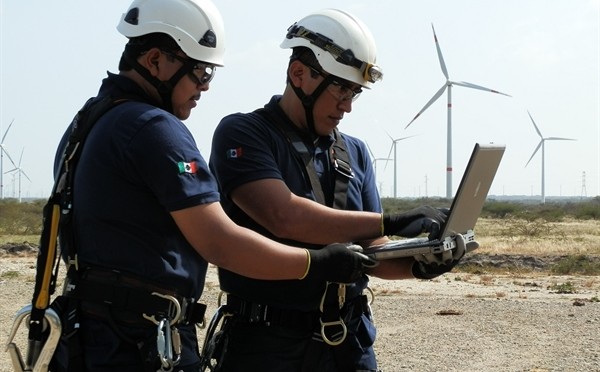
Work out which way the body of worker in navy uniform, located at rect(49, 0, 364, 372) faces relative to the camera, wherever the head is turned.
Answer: to the viewer's right

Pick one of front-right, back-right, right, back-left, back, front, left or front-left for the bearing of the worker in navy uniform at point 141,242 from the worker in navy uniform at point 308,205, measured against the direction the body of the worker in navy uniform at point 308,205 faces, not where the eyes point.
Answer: right

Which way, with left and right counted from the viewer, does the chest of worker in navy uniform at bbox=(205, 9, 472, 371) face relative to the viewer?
facing the viewer and to the right of the viewer

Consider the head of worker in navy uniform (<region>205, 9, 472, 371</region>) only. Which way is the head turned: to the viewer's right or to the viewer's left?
to the viewer's right

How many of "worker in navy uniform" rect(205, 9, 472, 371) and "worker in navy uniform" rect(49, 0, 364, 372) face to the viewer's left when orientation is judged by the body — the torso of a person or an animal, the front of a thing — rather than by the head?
0

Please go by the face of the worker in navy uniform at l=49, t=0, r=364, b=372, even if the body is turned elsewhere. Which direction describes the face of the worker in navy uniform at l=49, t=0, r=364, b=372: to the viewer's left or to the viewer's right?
to the viewer's right

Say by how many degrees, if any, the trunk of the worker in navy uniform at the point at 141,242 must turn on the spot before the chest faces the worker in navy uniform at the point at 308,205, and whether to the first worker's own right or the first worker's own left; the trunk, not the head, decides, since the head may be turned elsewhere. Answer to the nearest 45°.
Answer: approximately 45° to the first worker's own left
